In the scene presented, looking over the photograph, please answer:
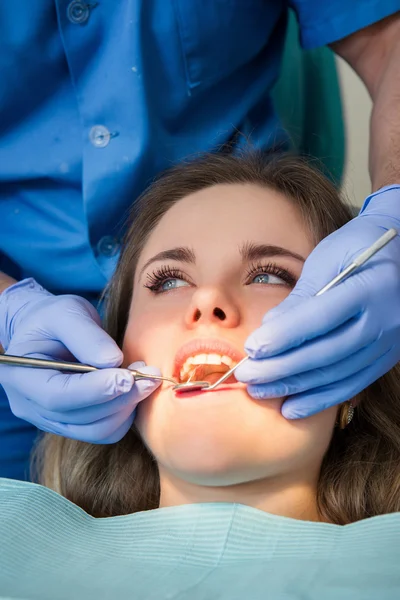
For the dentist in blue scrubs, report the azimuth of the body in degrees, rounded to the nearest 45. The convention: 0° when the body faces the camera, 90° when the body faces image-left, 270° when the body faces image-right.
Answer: approximately 0°
